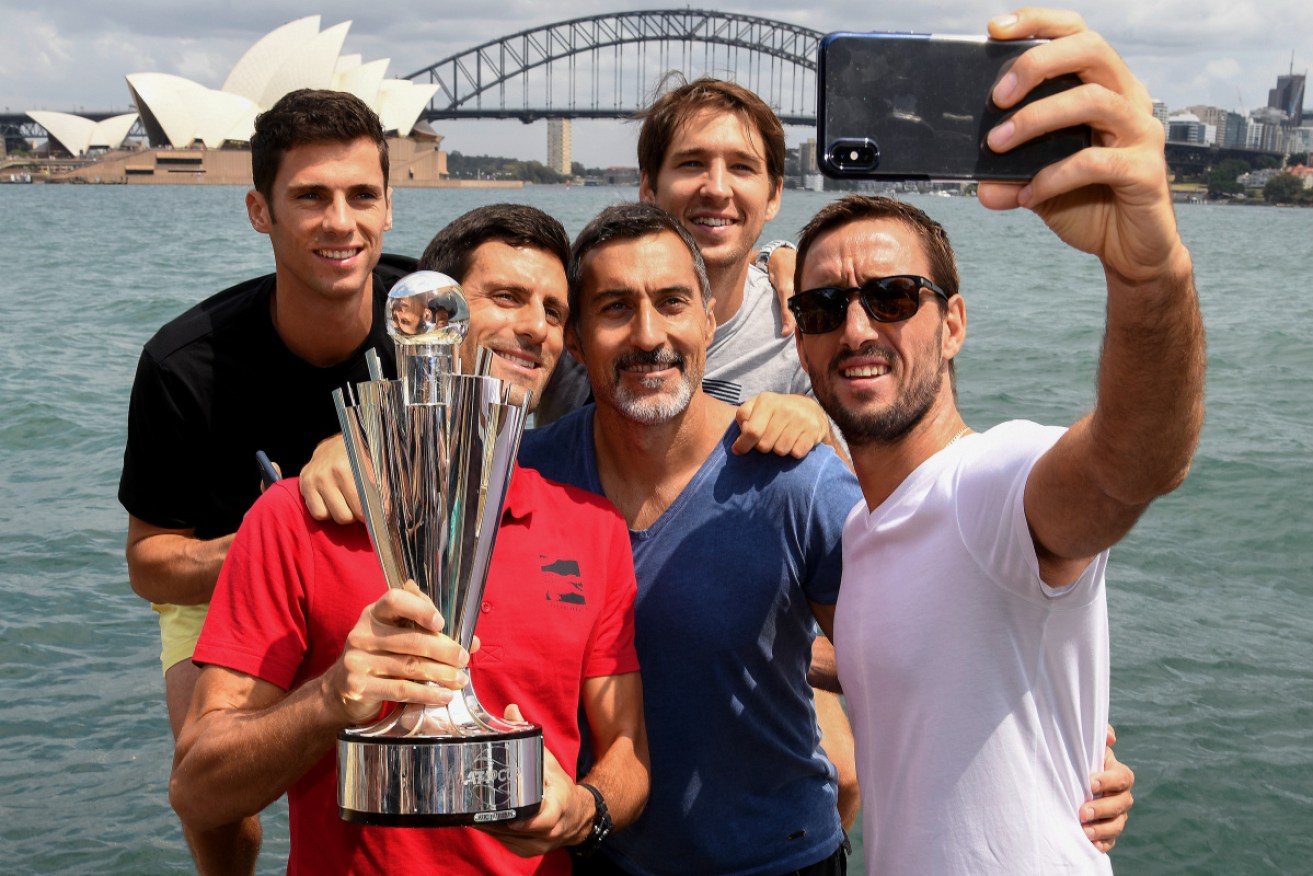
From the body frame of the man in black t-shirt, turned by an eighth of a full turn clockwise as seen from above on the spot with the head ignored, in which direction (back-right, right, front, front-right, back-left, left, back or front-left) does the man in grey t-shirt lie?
left

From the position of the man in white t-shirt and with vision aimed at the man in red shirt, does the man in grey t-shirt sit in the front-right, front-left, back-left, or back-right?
front-right

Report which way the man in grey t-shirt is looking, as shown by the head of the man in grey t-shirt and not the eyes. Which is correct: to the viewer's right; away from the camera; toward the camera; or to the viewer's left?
toward the camera

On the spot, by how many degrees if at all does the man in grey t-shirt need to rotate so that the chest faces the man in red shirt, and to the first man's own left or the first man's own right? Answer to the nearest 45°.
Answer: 0° — they already face them

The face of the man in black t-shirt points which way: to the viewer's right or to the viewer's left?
to the viewer's right

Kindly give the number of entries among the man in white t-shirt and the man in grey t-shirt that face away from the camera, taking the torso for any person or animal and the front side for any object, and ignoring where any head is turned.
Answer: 0

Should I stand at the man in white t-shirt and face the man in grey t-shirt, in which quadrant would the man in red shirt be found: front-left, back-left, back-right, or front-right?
front-left

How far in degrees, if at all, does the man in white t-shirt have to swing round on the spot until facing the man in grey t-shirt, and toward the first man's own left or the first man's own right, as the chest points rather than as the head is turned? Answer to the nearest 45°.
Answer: approximately 90° to the first man's own right

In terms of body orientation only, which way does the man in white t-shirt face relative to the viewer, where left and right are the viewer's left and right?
facing the viewer and to the left of the viewer

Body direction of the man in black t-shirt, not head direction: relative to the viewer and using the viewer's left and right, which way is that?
facing the viewer and to the right of the viewer

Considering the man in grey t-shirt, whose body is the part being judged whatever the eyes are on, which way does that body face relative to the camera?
toward the camera

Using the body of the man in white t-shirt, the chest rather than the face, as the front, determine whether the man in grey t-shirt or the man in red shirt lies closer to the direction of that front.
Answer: the man in red shirt

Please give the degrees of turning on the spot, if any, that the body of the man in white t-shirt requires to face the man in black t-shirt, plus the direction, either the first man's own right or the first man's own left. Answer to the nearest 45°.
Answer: approximately 90° to the first man's own right
